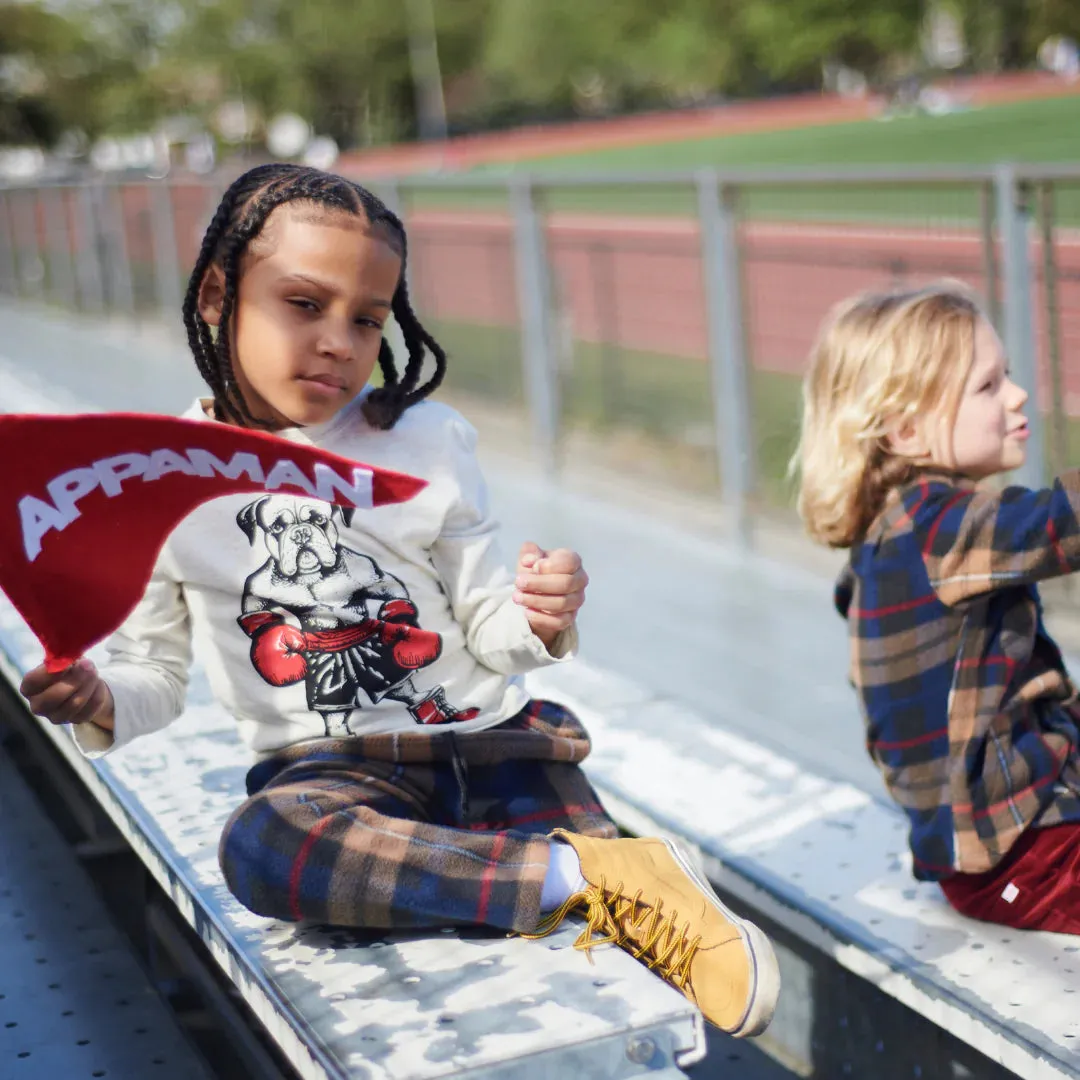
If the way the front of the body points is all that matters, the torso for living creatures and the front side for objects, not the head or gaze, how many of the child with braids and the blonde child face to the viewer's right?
1

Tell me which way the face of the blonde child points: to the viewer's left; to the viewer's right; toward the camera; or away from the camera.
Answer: to the viewer's right

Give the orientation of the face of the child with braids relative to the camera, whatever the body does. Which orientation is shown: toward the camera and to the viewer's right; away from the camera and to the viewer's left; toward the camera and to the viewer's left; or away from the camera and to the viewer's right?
toward the camera and to the viewer's right

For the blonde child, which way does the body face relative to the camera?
to the viewer's right

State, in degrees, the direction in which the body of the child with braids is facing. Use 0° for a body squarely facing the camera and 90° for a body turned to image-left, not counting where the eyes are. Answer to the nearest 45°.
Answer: approximately 0°

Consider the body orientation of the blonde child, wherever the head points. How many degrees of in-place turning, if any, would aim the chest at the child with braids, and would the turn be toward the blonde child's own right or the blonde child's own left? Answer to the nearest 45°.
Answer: approximately 180°

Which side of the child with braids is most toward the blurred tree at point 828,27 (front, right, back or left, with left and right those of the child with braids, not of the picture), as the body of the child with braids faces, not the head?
back

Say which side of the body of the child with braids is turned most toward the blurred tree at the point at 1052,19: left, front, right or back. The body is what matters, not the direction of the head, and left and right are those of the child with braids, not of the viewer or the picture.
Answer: back

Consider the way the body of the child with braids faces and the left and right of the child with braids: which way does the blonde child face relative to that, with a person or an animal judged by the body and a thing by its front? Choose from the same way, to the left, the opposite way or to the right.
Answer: to the left

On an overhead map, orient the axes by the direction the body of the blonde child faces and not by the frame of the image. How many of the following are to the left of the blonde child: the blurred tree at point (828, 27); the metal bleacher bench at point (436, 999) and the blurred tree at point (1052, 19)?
2

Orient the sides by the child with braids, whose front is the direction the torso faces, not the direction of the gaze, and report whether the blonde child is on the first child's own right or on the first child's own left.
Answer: on the first child's own left

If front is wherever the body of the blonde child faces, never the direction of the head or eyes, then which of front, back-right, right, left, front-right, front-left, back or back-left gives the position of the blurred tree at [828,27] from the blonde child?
left

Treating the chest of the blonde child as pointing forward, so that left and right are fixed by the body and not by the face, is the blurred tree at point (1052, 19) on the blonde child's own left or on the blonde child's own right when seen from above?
on the blonde child's own left
